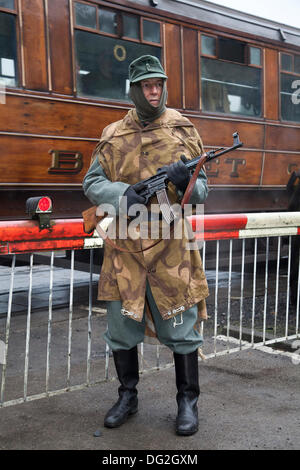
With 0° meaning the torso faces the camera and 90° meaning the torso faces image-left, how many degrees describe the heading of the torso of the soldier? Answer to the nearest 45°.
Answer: approximately 0°

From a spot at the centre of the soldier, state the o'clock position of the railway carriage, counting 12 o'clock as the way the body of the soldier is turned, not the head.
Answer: The railway carriage is roughly at 6 o'clock from the soldier.
